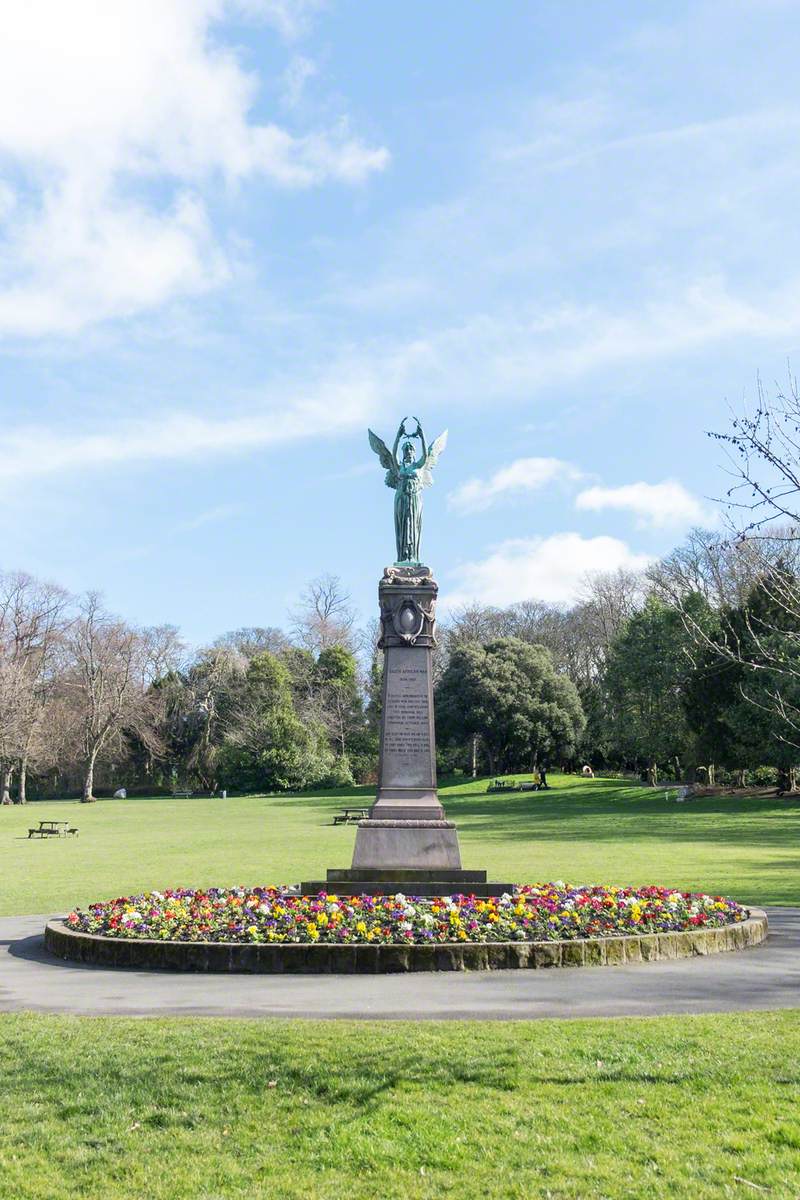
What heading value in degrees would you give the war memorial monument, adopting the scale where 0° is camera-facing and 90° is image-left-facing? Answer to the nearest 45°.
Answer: approximately 0°

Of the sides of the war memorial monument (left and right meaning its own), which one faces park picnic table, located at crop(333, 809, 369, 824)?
back
